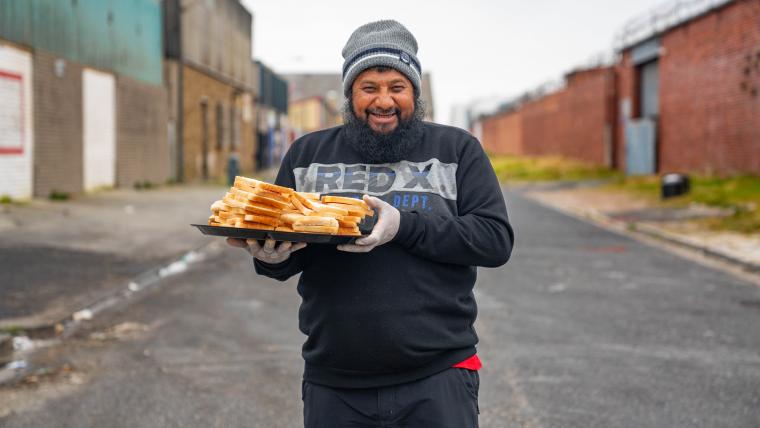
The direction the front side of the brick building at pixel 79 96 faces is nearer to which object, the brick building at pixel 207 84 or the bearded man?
the bearded man

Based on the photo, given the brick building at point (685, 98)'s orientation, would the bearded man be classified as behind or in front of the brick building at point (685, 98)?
in front

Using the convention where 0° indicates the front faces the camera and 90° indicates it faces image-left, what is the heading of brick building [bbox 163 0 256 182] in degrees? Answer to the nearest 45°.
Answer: approximately 315°

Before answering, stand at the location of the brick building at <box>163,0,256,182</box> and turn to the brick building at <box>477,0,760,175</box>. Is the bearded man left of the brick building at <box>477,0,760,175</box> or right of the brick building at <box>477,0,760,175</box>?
right

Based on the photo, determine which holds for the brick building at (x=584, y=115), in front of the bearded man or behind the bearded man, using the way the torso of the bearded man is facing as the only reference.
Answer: behind

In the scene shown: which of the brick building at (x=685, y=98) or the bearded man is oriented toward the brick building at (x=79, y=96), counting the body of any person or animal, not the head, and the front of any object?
the brick building at (x=685, y=98)

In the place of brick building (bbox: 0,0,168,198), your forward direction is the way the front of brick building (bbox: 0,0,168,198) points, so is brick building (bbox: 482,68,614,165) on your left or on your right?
on your left

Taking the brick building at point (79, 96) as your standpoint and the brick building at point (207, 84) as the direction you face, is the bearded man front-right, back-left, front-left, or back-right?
back-right

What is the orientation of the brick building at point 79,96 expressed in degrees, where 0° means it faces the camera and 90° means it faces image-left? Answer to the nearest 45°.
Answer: approximately 315°
